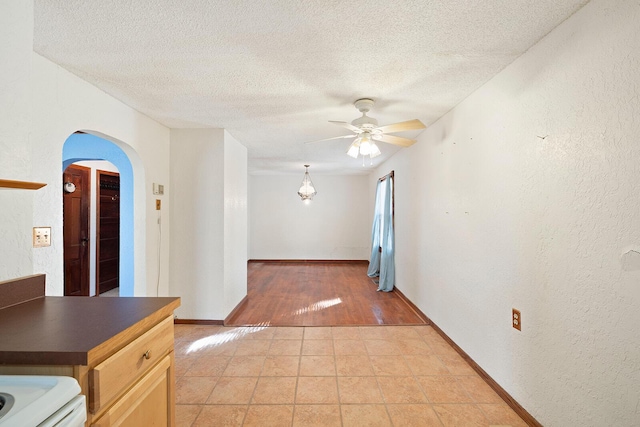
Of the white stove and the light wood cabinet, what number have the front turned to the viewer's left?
0

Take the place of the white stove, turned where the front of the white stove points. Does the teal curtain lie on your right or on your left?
on your left

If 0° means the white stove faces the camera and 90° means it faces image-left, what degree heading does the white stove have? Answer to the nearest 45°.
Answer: approximately 315°

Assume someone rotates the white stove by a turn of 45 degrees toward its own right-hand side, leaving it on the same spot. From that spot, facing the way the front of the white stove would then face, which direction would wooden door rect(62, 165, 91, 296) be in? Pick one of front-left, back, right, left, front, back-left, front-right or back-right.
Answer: back

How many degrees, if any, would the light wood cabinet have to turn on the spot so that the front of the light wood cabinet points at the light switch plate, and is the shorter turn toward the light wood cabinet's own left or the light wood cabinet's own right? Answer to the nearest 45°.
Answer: approximately 135° to the light wood cabinet's own left

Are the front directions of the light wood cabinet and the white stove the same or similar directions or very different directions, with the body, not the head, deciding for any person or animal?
same or similar directions

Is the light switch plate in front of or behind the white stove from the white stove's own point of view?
behind

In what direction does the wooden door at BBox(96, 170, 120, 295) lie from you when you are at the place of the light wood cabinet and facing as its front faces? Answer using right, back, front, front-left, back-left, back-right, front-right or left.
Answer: back-left

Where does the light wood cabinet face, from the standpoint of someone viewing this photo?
facing the viewer and to the right of the viewer

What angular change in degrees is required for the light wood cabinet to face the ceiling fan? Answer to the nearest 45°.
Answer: approximately 45° to its left
